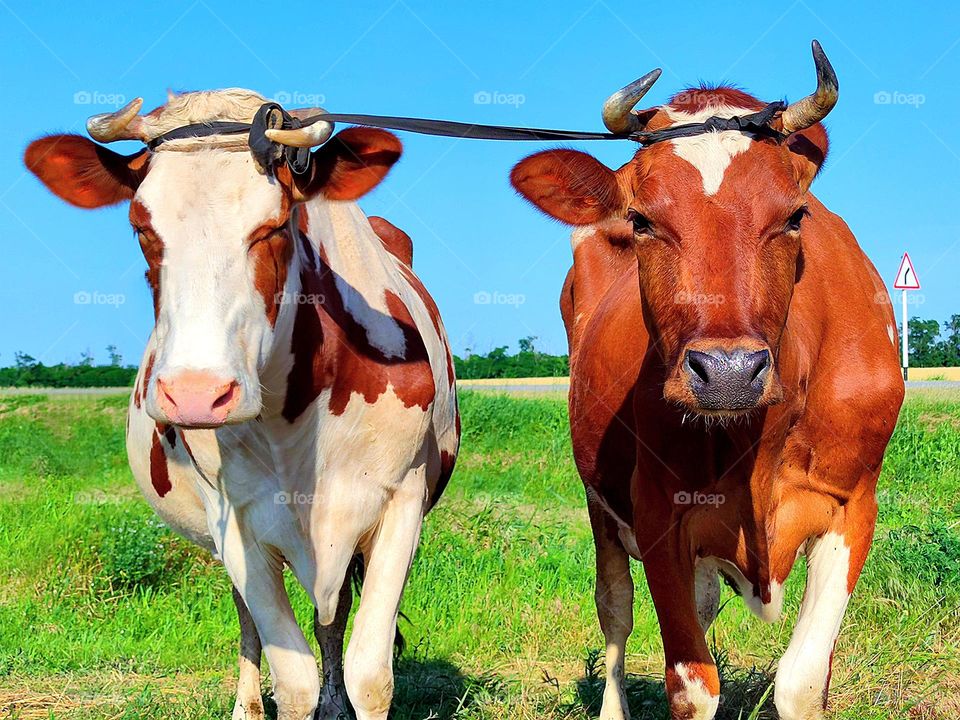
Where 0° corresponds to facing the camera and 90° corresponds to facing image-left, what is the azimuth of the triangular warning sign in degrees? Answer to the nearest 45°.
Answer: approximately 45°

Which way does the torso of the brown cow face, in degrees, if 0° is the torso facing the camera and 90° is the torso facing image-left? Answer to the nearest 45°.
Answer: approximately 0°

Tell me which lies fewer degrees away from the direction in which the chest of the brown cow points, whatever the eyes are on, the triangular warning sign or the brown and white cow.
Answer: the brown and white cow

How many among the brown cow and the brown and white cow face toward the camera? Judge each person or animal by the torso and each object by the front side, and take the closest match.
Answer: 2

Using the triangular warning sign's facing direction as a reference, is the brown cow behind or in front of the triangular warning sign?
in front

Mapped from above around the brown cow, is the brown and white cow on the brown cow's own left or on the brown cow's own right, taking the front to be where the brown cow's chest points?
on the brown cow's own right

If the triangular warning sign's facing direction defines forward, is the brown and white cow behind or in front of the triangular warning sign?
in front
